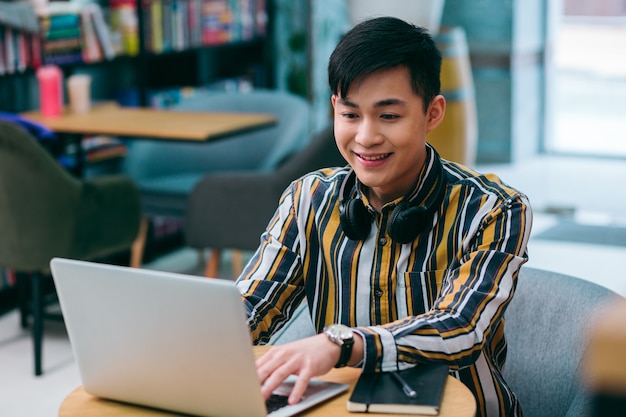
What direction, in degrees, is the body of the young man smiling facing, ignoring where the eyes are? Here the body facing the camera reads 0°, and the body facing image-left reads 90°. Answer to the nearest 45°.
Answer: approximately 45°

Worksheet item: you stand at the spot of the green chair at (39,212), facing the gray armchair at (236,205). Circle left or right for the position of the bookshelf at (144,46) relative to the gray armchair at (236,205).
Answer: left

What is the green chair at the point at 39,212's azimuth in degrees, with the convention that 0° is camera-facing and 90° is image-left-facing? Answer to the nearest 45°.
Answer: approximately 225°

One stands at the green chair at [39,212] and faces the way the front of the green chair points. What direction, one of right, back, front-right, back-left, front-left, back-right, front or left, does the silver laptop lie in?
back-right

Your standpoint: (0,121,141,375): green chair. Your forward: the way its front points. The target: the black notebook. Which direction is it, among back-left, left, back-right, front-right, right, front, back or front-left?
back-right

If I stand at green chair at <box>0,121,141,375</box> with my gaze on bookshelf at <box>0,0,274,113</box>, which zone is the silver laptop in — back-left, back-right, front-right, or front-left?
back-right

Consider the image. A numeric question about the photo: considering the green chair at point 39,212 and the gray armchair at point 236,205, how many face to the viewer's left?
1

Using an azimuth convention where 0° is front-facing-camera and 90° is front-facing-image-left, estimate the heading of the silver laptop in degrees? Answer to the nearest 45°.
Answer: approximately 225°

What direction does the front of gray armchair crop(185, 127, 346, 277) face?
to the viewer's left

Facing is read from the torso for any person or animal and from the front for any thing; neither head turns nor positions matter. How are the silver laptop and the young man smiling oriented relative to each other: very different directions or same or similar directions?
very different directions
